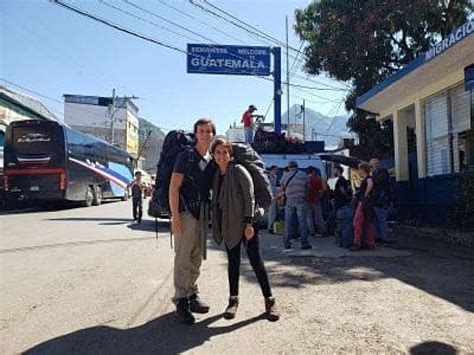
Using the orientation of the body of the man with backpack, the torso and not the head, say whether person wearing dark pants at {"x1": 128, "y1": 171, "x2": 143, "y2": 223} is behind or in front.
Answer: behind

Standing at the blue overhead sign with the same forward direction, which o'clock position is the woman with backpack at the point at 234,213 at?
The woman with backpack is roughly at 12 o'clock from the blue overhead sign.

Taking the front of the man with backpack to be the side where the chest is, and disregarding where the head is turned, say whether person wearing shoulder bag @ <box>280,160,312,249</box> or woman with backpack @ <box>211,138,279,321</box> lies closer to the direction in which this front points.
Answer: the woman with backpack

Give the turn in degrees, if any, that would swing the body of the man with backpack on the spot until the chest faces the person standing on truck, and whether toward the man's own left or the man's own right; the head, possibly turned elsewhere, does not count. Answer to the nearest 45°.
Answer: approximately 135° to the man's own left
